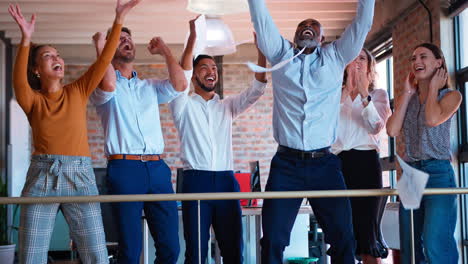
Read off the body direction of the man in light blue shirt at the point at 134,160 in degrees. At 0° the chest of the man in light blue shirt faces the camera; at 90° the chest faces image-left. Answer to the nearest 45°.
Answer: approximately 0°

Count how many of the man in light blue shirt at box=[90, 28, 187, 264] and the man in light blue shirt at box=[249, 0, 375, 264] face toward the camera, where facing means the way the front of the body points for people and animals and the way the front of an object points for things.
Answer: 2

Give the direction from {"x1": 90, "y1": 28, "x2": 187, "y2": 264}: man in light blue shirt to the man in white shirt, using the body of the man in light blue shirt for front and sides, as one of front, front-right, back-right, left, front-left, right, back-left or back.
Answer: back-left

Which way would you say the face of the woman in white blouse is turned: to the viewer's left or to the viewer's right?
to the viewer's left

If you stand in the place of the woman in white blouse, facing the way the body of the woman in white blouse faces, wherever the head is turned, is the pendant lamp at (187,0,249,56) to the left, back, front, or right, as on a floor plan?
right

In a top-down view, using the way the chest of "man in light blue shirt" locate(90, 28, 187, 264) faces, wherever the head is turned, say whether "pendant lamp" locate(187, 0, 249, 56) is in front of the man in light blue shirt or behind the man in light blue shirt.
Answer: behind

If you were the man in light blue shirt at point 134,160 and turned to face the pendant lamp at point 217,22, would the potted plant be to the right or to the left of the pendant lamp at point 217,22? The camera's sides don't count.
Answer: left

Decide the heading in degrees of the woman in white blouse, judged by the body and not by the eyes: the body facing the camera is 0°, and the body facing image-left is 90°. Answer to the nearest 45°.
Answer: approximately 45°

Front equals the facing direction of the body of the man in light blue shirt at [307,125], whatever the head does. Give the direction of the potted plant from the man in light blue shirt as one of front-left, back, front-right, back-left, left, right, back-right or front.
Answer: back-right
